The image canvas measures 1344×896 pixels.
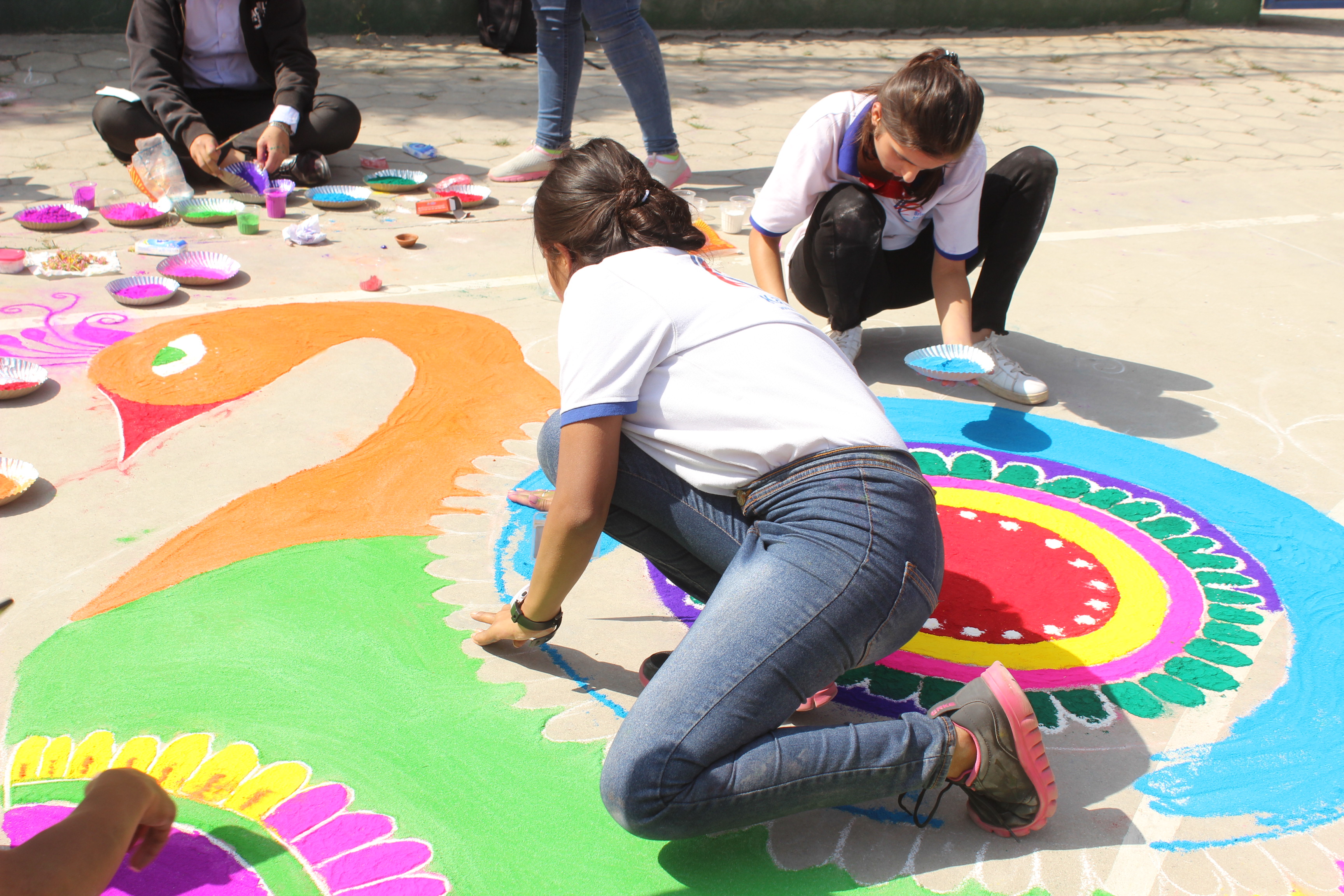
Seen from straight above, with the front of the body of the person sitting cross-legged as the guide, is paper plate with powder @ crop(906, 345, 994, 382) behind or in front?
in front

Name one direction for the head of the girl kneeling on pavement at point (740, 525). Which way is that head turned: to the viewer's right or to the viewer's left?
to the viewer's left

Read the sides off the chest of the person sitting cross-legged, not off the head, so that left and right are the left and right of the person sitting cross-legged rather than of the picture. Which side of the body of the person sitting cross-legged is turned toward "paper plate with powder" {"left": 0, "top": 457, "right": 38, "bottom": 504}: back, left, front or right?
front

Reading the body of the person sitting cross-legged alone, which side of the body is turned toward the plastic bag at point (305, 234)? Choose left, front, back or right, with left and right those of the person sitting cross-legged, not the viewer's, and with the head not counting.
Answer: front

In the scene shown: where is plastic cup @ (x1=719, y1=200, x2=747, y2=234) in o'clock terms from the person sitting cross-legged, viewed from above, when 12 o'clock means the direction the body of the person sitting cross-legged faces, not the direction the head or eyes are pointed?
The plastic cup is roughly at 10 o'clock from the person sitting cross-legged.

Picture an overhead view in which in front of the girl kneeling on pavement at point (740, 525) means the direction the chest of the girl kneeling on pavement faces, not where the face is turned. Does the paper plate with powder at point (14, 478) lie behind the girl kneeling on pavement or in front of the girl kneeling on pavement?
in front

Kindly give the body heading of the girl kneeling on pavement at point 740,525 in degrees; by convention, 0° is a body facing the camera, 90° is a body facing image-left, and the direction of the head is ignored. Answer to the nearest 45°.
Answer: approximately 90°
